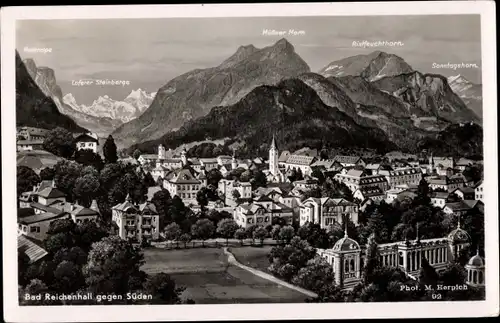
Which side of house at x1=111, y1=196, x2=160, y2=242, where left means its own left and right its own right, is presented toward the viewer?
front

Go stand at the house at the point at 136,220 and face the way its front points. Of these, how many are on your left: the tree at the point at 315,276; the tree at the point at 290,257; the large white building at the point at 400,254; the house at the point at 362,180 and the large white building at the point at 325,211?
5

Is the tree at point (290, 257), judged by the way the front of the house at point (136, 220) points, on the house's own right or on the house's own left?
on the house's own left
